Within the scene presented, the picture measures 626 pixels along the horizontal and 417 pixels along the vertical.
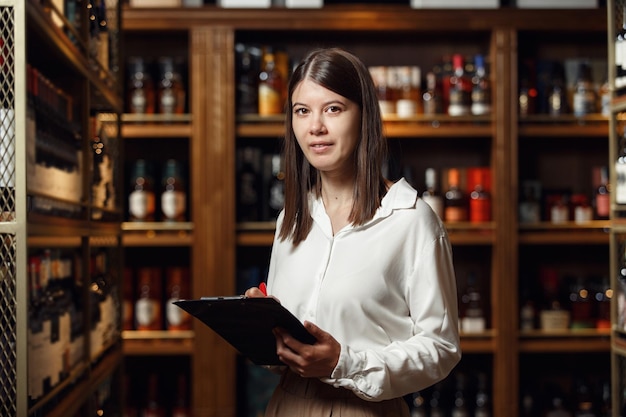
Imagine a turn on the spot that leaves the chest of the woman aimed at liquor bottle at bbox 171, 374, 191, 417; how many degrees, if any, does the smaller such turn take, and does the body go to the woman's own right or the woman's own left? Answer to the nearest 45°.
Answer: approximately 135° to the woman's own right

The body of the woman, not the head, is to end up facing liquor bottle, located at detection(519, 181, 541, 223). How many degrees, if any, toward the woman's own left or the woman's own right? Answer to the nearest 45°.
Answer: approximately 135° to the woman's own right

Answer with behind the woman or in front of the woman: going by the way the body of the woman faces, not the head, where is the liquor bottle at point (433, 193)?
behind

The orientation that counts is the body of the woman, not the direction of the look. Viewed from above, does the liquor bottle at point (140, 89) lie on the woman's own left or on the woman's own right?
on the woman's own right

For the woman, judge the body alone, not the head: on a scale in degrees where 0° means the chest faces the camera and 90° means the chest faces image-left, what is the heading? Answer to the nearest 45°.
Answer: approximately 45°

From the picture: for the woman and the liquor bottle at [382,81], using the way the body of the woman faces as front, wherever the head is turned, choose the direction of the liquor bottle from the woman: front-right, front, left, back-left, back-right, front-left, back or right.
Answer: back-right

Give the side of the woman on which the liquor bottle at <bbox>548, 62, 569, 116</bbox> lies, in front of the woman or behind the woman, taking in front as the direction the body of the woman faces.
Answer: behind

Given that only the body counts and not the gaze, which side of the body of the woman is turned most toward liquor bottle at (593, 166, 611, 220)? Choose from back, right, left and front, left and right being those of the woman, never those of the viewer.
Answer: back

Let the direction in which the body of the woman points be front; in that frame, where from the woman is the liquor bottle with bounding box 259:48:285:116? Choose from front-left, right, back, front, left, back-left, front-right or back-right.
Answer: back-right

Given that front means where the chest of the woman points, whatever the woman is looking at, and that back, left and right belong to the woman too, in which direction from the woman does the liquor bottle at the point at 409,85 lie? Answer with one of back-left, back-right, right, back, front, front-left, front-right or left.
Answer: back-right
